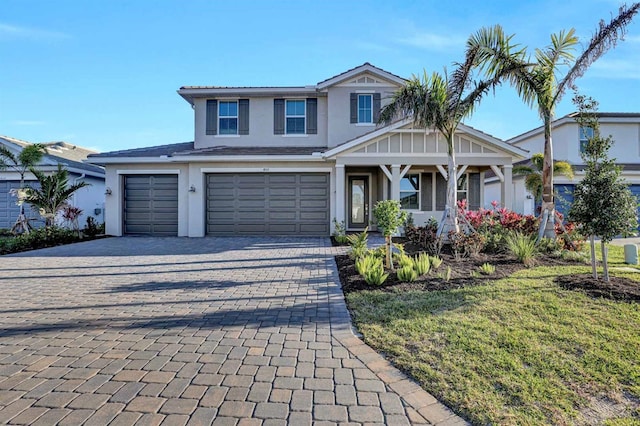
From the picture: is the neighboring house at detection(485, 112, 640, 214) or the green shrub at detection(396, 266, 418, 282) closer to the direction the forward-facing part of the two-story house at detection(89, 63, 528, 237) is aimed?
the green shrub

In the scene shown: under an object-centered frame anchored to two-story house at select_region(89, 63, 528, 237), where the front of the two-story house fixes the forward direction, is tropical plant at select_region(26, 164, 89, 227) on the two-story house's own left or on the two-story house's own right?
on the two-story house's own right

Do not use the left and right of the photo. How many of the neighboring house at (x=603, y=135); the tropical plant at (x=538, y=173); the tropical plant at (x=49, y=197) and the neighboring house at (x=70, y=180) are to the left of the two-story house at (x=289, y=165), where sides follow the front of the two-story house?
2

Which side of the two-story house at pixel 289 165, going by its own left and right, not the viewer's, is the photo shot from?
front

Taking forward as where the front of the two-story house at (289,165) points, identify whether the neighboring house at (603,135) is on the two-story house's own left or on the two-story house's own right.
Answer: on the two-story house's own left

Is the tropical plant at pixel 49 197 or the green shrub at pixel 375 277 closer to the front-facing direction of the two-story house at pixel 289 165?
the green shrub

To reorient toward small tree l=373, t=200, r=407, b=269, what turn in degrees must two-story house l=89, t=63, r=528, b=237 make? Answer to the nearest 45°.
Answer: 0° — it already faces it

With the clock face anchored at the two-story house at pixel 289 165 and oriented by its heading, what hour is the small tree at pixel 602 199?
The small tree is roughly at 11 o'clock from the two-story house.

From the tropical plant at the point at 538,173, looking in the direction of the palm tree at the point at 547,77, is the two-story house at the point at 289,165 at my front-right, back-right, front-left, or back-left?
front-right

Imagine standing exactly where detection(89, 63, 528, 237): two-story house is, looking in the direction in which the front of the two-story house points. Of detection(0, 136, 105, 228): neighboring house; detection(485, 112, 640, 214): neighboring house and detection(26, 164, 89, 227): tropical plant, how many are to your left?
1

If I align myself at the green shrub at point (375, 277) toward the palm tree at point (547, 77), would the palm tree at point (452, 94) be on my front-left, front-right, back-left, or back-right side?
front-left

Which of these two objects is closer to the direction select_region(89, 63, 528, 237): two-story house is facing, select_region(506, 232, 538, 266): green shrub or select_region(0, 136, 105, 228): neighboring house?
the green shrub

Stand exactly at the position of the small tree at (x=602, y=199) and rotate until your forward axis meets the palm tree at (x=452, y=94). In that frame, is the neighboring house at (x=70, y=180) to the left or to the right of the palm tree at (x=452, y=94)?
left

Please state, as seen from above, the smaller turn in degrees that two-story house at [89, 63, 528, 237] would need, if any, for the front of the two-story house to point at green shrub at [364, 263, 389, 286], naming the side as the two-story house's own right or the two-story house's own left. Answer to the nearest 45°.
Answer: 0° — it already faces it

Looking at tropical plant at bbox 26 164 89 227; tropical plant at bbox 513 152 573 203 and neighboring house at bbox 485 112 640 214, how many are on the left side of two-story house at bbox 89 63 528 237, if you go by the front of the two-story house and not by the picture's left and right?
2

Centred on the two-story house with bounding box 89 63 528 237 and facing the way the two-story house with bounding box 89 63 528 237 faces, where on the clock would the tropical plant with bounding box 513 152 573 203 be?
The tropical plant is roughly at 9 o'clock from the two-story house.

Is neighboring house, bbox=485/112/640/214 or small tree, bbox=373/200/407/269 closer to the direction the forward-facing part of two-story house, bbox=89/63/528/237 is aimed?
the small tree

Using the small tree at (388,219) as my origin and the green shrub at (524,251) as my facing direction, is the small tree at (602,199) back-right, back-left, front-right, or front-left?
front-right
